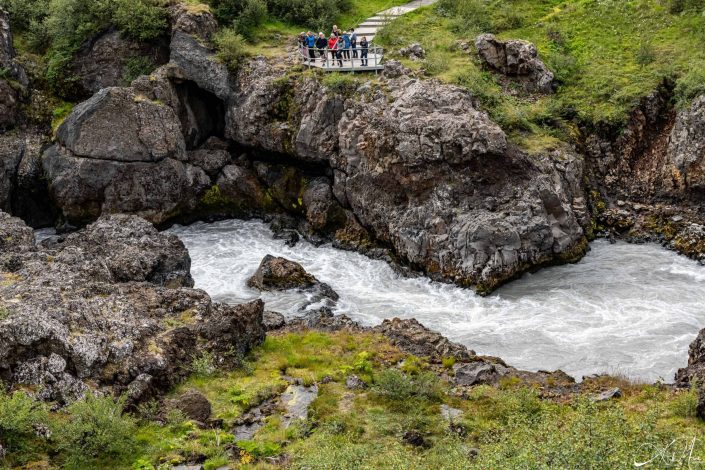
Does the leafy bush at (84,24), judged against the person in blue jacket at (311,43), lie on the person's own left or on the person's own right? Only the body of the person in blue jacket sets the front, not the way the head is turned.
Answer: on the person's own right

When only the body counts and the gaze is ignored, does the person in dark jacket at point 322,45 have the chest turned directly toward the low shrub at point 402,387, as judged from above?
yes

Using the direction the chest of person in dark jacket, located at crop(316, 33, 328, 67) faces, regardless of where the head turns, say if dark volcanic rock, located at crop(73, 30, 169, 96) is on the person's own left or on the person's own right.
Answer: on the person's own right

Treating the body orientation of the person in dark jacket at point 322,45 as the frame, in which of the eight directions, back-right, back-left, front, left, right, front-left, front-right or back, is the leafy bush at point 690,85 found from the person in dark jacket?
left

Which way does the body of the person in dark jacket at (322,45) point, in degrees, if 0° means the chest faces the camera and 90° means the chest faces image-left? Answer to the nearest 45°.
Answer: approximately 0°

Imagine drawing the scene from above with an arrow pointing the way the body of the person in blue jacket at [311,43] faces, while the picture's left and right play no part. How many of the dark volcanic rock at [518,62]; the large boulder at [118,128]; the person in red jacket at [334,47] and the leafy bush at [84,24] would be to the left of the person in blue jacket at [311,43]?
2

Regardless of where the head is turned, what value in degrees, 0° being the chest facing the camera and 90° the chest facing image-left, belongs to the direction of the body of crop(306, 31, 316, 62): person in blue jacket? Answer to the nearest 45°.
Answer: approximately 0°

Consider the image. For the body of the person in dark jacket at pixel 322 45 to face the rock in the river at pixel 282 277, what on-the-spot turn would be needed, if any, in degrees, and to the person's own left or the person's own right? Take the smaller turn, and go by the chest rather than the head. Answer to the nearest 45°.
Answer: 0° — they already face it

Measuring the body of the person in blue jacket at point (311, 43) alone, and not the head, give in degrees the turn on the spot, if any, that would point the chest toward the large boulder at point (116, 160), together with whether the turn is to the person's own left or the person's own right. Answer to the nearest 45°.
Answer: approximately 90° to the person's own right

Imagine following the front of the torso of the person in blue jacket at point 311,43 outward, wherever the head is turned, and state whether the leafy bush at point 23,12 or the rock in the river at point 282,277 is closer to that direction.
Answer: the rock in the river

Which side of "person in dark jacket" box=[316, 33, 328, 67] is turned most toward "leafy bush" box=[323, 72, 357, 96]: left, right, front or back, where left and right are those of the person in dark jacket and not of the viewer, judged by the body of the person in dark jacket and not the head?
front

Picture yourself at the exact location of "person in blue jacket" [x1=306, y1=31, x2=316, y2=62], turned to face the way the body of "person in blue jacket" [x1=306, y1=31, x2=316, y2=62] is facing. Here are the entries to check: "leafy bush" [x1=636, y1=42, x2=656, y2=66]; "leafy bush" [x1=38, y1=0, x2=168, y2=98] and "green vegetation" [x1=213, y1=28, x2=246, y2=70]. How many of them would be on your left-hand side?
1
